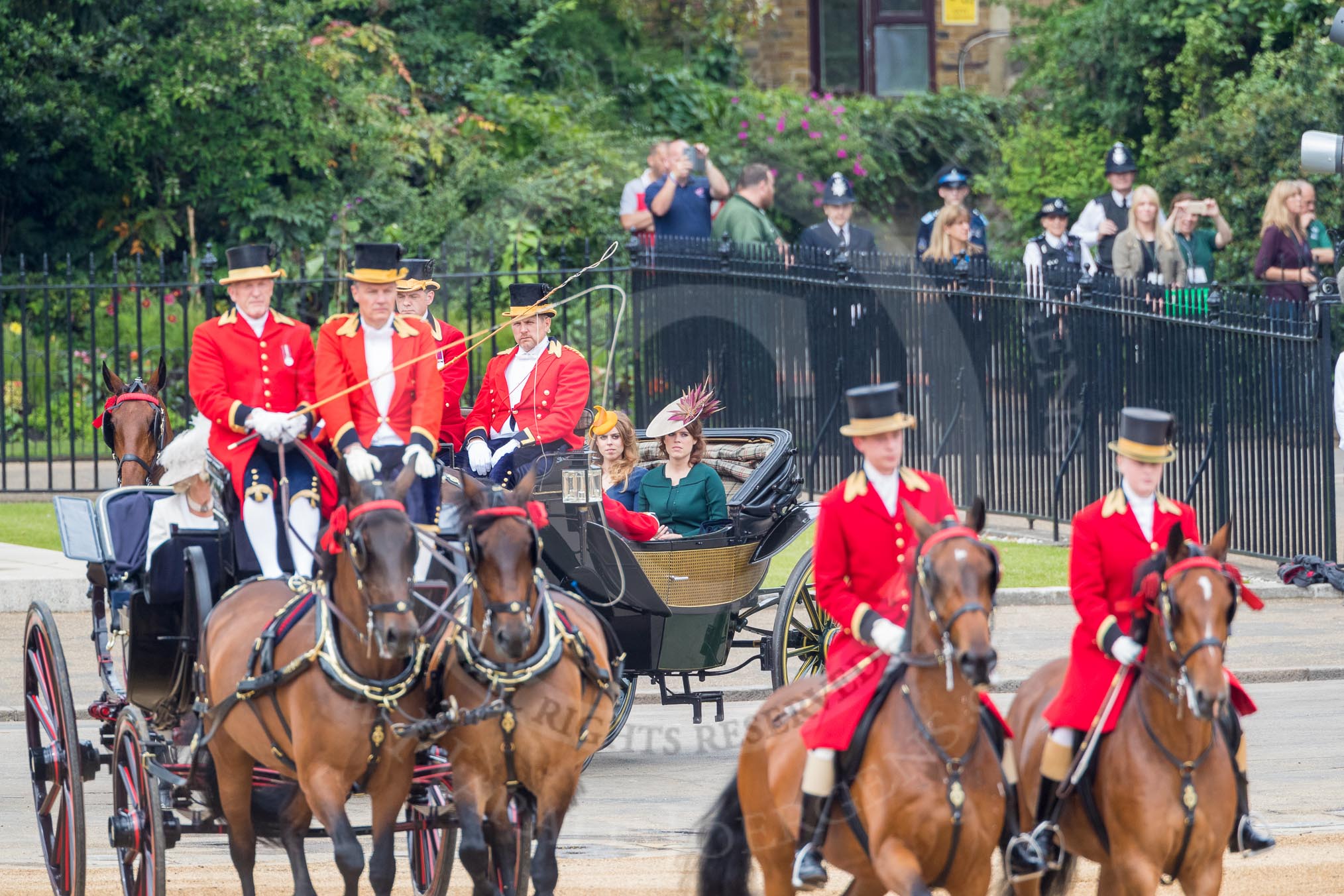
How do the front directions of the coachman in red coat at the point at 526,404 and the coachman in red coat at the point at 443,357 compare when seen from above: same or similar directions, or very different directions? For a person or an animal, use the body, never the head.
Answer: same or similar directions

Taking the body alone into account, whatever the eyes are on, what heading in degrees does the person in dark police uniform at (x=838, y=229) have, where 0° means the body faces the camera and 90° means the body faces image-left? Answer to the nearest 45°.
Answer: approximately 0°

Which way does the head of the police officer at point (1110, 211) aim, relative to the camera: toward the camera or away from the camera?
toward the camera

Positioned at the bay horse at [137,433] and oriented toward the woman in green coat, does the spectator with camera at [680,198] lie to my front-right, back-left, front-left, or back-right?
front-left

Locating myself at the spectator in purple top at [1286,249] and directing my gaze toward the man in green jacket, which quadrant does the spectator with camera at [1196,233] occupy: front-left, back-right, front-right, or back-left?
front-right

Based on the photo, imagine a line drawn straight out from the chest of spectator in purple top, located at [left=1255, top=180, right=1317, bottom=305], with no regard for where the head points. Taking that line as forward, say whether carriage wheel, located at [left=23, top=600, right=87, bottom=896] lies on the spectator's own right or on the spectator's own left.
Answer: on the spectator's own right

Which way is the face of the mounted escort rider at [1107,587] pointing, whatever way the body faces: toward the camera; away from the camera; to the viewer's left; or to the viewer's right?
toward the camera

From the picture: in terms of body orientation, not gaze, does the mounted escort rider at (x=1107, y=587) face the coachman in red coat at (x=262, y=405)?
no

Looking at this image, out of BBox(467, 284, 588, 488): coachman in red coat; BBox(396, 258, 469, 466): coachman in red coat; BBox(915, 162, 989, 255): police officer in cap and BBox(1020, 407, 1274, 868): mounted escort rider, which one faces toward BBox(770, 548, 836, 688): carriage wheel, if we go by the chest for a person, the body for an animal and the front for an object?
the police officer in cap

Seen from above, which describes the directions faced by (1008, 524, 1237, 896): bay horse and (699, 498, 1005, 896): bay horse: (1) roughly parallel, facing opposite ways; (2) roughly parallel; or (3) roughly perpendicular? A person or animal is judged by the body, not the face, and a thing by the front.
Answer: roughly parallel

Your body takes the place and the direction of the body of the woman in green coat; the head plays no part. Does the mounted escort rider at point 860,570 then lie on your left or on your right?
on your left

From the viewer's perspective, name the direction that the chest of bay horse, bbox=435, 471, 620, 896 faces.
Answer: toward the camera

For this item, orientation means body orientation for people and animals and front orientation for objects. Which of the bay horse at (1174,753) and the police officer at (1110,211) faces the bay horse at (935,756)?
the police officer

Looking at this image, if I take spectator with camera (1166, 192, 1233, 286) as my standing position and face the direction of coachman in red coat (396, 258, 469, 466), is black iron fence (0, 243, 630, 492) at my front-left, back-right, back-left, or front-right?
front-right

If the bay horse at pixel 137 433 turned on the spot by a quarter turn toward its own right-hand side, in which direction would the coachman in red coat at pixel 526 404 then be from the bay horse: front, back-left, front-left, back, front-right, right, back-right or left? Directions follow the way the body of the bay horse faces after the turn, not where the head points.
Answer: back

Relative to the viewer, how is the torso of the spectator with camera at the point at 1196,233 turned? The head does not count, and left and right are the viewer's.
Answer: facing the viewer

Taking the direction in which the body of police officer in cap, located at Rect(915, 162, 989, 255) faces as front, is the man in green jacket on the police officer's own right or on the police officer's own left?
on the police officer's own right

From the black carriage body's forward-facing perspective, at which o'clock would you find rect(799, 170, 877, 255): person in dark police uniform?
The person in dark police uniform is roughly at 5 o'clock from the black carriage body.
